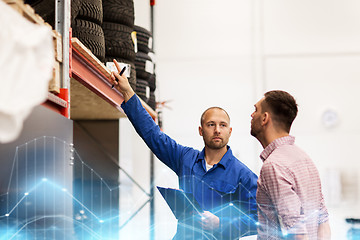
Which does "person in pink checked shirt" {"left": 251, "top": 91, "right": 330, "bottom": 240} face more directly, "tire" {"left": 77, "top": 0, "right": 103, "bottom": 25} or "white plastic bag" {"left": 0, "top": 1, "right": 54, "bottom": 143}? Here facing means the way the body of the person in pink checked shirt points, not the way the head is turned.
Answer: the tire

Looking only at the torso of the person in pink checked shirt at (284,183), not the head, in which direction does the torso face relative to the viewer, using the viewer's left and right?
facing away from the viewer and to the left of the viewer

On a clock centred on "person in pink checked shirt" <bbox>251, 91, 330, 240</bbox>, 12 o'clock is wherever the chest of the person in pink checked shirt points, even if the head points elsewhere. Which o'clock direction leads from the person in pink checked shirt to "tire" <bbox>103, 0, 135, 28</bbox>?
The tire is roughly at 12 o'clock from the person in pink checked shirt.

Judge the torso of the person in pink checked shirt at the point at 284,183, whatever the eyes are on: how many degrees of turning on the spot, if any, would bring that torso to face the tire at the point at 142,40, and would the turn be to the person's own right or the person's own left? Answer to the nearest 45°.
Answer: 0° — they already face it

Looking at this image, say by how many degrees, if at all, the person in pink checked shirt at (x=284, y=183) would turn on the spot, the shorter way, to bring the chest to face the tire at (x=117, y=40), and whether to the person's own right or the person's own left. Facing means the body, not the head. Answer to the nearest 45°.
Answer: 0° — they already face it

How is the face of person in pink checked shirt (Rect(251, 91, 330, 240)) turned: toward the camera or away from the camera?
away from the camera

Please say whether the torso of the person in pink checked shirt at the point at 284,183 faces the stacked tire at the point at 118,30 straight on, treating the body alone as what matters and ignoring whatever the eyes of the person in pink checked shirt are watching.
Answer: yes

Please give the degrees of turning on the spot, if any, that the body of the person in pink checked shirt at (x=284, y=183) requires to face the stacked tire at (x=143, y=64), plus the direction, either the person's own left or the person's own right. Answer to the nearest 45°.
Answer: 0° — they already face it
